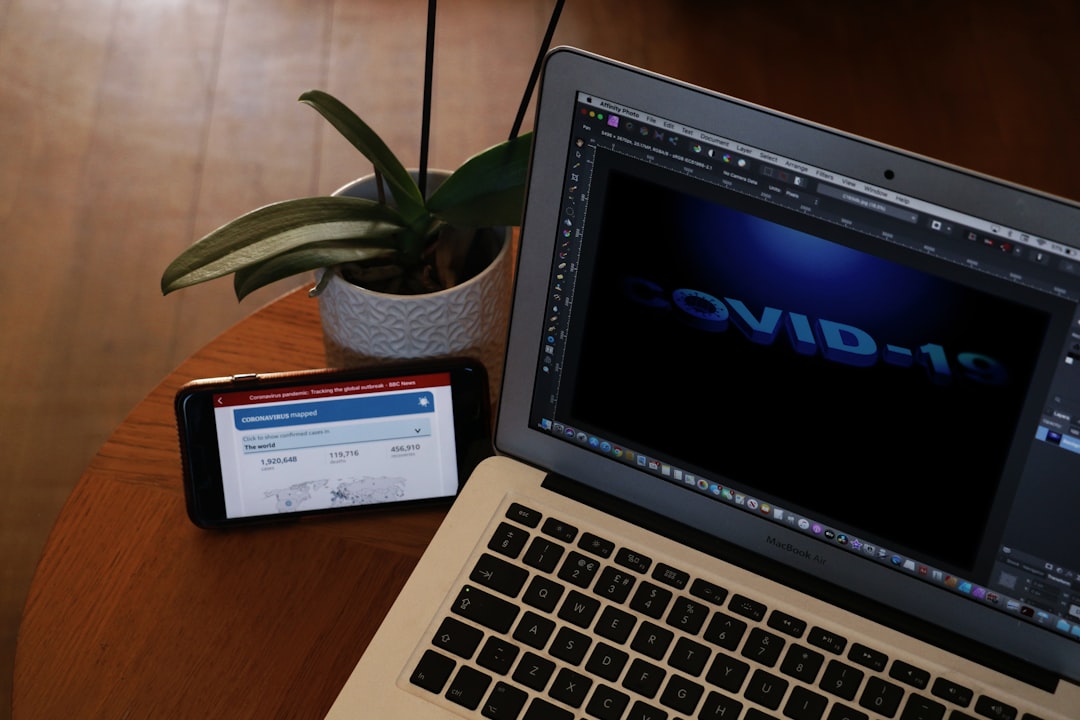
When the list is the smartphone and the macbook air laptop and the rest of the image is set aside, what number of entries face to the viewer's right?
0

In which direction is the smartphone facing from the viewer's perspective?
toward the camera

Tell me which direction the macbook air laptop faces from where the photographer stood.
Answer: facing the viewer and to the left of the viewer
